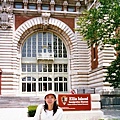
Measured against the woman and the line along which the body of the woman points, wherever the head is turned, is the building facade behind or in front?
behind

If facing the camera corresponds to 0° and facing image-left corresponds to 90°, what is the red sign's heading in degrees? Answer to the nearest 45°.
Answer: approximately 0°

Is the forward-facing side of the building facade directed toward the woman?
yes

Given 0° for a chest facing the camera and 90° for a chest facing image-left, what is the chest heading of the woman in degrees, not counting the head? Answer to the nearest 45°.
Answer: approximately 0°

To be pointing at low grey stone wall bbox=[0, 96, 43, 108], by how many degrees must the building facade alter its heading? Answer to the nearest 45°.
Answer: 0° — it already faces it

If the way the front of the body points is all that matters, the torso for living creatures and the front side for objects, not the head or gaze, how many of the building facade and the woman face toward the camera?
2

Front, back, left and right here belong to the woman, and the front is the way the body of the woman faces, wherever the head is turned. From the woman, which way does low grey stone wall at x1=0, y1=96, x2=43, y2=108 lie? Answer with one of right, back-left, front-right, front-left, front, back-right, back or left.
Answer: back

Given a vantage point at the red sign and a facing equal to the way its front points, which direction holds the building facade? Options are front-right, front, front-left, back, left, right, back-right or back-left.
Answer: back
